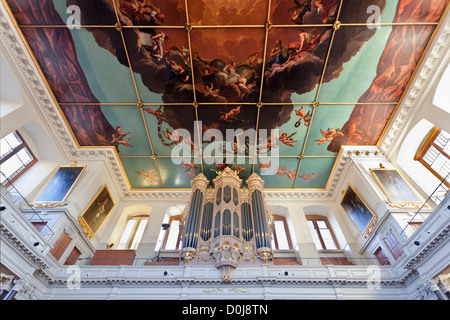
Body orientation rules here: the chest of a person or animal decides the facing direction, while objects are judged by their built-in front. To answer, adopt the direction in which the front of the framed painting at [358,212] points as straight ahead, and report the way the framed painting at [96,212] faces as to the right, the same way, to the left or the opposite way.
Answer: the opposite way

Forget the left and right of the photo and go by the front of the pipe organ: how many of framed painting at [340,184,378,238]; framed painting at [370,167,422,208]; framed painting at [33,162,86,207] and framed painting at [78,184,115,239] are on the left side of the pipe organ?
2

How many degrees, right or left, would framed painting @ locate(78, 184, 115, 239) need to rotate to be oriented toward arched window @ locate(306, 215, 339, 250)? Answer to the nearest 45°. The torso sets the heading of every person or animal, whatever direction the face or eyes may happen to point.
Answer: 0° — it already faces it

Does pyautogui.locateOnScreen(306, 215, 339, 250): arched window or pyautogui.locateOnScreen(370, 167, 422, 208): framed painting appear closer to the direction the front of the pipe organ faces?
the framed painting

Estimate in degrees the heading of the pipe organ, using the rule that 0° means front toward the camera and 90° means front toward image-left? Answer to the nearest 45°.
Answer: approximately 0°

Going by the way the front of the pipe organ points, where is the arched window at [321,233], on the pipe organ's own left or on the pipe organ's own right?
on the pipe organ's own left

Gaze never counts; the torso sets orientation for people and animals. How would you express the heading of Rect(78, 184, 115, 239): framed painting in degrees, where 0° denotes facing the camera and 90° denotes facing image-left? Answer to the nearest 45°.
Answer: approximately 315°

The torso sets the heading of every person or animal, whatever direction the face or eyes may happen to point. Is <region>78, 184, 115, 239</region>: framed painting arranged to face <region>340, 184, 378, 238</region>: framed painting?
yes

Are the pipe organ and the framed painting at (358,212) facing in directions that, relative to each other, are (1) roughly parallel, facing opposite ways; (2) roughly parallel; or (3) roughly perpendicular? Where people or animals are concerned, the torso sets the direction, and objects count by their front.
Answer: roughly perpendicular

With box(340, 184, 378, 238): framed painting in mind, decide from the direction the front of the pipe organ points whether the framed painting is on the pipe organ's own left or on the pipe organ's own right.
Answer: on the pipe organ's own left

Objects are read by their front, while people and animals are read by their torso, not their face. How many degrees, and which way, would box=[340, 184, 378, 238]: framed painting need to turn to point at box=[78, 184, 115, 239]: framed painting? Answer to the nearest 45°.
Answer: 0° — it already faces it
